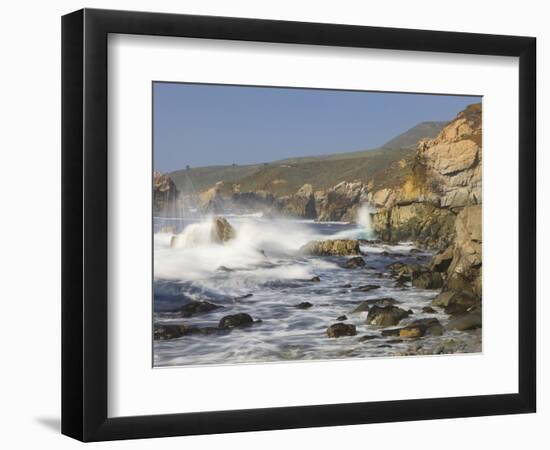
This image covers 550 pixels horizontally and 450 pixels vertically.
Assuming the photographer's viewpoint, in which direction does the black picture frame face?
facing the viewer and to the right of the viewer
